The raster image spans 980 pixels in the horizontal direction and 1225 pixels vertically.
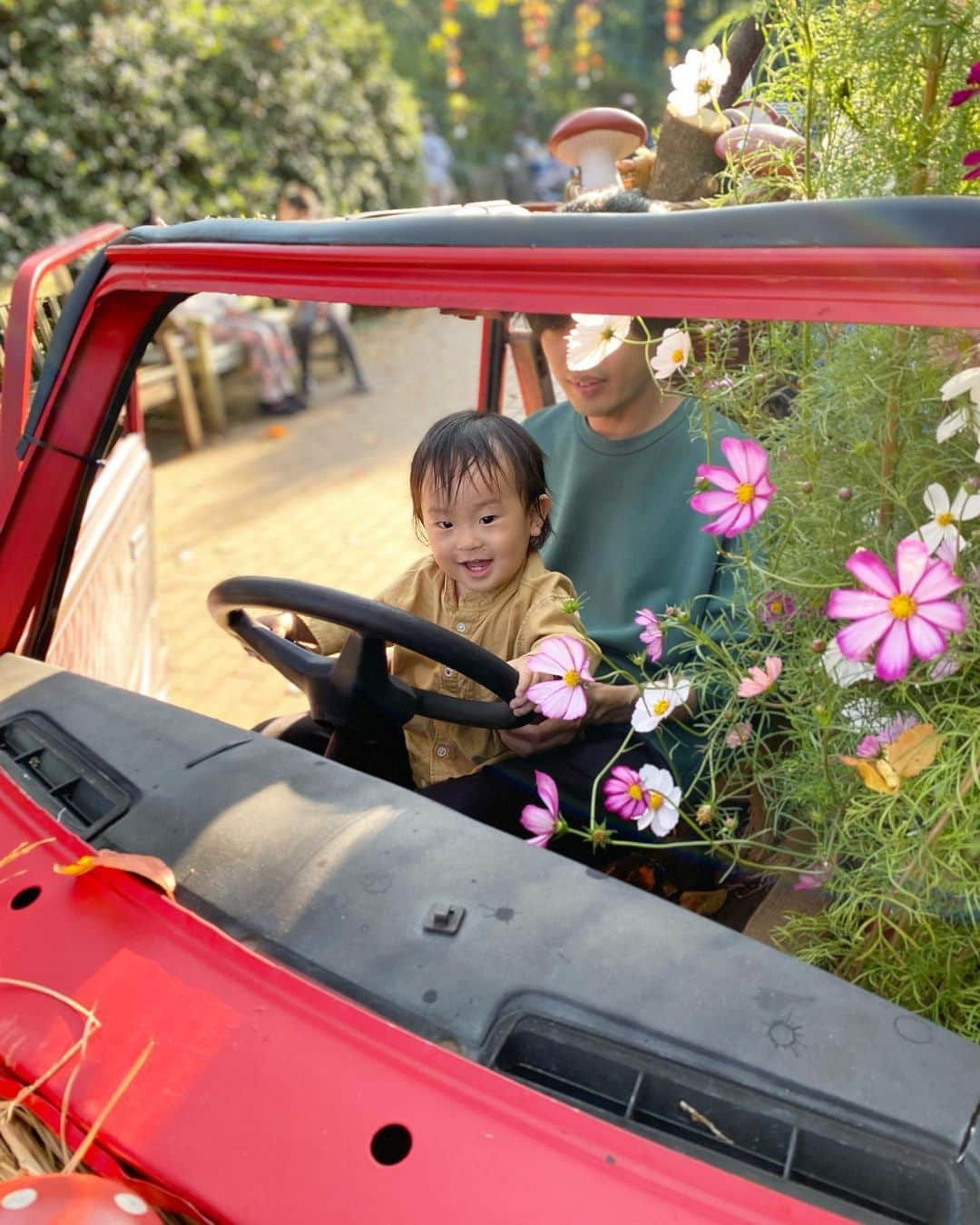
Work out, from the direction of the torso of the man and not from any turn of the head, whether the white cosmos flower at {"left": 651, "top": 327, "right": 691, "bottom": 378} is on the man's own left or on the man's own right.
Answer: on the man's own left

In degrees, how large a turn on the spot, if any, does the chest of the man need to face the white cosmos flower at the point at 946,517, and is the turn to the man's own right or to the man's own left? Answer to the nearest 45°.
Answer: approximately 45° to the man's own left

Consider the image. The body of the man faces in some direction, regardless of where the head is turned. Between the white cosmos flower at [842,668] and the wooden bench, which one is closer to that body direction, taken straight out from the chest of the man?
the white cosmos flower

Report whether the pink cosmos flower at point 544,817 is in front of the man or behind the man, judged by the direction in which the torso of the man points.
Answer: in front

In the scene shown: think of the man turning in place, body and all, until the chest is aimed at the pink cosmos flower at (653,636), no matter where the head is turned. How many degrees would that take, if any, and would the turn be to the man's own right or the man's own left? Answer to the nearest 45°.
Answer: approximately 45° to the man's own left

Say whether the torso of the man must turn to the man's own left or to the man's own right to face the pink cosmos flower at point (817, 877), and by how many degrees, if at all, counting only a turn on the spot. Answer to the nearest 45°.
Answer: approximately 45° to the man's own left

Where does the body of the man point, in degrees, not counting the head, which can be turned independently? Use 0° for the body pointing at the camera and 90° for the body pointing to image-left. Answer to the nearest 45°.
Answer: approximately 45°

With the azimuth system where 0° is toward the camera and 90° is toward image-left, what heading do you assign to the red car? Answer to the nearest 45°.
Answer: approximately 45°

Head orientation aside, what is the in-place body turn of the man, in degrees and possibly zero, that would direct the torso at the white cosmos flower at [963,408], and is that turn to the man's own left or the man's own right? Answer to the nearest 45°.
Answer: approximately 45° to the man's own left

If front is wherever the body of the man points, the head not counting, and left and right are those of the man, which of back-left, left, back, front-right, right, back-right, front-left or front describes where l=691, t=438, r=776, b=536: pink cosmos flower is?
front-left
